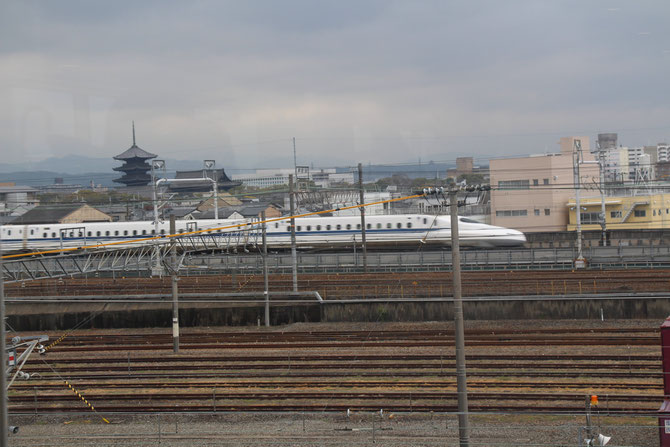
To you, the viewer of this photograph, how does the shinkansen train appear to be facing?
facing to the right of the viewer

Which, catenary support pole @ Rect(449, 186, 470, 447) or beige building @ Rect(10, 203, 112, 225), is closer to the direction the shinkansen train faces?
the catenary support pole

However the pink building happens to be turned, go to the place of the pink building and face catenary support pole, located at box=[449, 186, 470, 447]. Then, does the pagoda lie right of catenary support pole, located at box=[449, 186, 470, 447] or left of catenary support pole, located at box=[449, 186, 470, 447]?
right

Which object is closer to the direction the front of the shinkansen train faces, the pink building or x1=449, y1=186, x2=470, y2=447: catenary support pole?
the pink building

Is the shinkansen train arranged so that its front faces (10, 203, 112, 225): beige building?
no

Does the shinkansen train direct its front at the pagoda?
no

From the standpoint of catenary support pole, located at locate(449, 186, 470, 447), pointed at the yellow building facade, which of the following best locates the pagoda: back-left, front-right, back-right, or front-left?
front-left

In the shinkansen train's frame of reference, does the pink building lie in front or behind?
in front

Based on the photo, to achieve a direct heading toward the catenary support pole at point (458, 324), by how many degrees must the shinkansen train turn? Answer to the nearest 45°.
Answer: approximately 90° to its right

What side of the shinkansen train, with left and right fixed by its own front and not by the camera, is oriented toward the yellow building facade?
front
